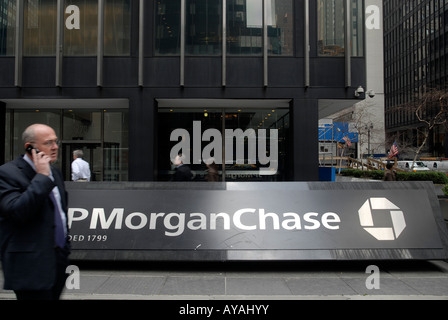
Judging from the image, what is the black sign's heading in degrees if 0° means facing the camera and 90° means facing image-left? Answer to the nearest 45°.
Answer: approximately 0°
